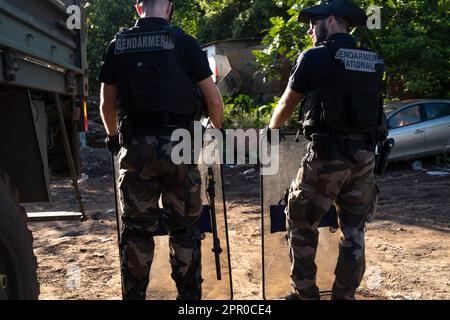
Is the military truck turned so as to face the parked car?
no
